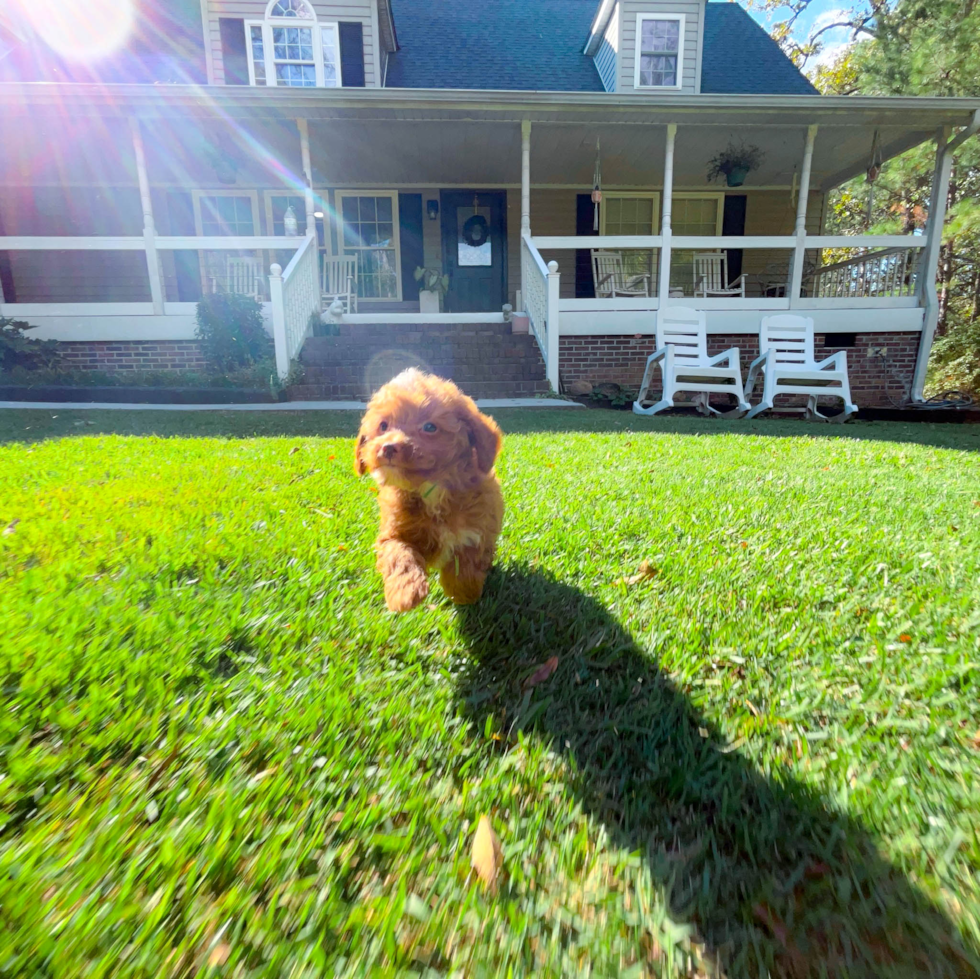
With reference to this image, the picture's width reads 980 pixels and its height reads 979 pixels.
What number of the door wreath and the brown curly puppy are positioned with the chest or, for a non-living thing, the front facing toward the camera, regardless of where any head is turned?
2

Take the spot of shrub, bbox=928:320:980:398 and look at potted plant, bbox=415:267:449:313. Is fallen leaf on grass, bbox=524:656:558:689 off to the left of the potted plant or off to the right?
left

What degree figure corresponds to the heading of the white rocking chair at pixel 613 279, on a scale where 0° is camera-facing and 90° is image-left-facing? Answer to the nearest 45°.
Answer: approximately 315°

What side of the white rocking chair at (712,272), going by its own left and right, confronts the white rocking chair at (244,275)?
right

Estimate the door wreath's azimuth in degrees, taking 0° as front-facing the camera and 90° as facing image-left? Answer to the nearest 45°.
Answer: approximately 0°

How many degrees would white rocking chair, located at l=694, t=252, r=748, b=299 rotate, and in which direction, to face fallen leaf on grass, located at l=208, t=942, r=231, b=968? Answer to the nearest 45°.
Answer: approximately 45° to its right

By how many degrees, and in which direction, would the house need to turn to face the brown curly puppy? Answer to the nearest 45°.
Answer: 0° — it already faces it

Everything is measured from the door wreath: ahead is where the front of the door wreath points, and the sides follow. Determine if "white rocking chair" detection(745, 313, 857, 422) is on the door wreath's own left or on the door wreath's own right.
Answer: on the door wreath's own left

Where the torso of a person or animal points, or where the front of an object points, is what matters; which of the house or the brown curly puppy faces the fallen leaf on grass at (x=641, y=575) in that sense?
the house

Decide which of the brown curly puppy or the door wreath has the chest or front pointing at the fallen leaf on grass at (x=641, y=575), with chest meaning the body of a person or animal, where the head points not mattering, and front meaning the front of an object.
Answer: the door wreath

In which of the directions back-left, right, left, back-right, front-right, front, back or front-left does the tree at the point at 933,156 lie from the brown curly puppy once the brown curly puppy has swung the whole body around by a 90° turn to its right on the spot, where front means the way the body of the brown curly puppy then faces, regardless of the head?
back-right

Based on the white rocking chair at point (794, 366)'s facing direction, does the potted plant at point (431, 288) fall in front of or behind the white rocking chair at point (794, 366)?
behind

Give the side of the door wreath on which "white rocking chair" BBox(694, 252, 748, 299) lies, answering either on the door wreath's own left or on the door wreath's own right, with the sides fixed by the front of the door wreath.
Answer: on the door wreath's own left
